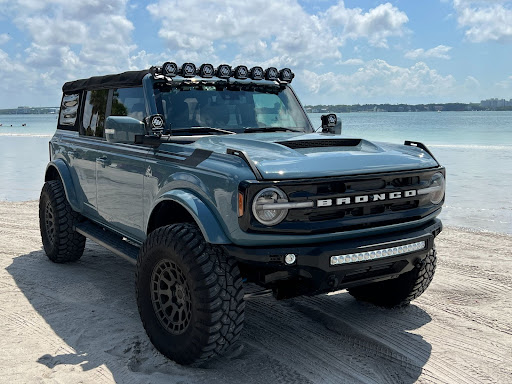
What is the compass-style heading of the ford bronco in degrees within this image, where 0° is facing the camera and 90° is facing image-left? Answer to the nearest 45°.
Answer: approximately 315°
